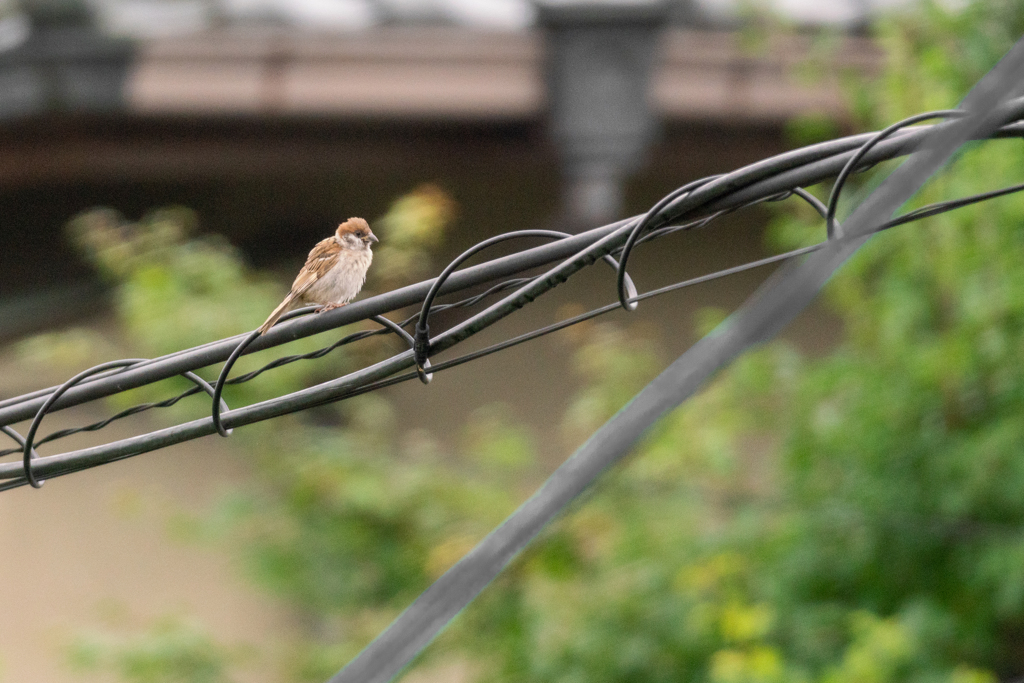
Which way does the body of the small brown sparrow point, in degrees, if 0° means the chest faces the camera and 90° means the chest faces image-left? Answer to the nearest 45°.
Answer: approximately 270°
